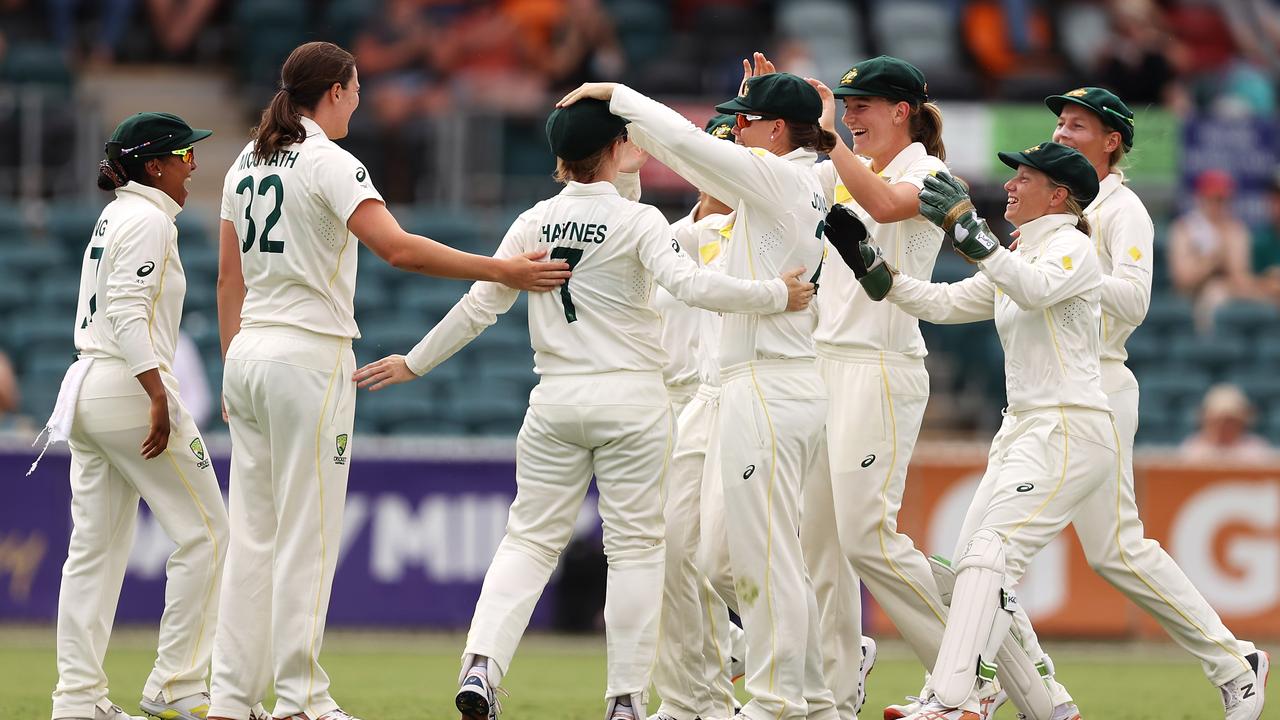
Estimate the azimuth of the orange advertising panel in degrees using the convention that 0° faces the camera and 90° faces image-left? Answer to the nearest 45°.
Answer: approximately 0°

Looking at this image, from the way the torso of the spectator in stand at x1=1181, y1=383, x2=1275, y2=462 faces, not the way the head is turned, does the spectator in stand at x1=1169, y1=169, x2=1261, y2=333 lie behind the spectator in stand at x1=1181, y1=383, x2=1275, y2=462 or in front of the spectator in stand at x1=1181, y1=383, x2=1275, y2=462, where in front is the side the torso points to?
behind

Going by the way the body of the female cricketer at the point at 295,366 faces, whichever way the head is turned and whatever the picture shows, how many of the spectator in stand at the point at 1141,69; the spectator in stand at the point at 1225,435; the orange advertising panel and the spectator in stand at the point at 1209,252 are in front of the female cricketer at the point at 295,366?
4

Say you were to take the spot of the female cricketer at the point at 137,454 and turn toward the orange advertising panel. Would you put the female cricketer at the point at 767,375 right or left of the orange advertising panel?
right

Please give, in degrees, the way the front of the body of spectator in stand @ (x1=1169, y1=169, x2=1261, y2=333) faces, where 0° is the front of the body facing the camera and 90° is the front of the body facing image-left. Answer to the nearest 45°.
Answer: approximately 0°

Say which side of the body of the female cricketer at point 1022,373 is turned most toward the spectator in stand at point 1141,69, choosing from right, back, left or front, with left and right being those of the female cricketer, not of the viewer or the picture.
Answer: right

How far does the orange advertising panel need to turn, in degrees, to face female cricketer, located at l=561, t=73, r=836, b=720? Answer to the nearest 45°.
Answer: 0° — it already faces them

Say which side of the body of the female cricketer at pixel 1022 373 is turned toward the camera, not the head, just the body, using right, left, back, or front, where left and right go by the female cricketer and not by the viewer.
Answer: left

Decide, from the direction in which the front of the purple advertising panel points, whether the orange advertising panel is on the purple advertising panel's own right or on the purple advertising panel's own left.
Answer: on the purple advertising panel's own left

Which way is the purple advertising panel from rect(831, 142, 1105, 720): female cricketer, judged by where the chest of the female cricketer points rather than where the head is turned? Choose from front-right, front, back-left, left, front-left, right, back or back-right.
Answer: front-right

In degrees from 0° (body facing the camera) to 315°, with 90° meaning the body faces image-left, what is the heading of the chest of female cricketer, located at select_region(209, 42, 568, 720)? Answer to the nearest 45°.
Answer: approximately 225°
